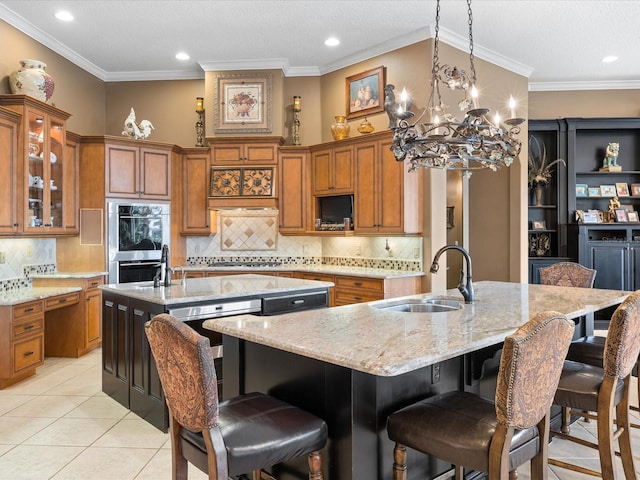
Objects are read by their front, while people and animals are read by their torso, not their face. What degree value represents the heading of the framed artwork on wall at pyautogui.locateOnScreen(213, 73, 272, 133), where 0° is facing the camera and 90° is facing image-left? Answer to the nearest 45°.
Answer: approximately 0°

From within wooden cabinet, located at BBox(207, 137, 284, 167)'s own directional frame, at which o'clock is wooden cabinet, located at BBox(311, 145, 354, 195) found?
wooden cabinet, located at BBox(311, 145, 354, 195) is roughly at 10 o'clock from wooden cabinet, located at BBox(207, 137, 284, 167).

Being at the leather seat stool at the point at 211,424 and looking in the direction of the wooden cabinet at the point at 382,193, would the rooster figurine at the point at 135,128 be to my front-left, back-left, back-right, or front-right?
front-left

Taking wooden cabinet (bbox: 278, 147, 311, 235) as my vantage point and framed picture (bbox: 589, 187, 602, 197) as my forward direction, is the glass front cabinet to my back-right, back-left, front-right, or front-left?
back-right

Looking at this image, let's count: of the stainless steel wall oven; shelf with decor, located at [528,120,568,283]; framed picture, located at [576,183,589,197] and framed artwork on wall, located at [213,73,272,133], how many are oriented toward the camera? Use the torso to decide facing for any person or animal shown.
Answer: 4

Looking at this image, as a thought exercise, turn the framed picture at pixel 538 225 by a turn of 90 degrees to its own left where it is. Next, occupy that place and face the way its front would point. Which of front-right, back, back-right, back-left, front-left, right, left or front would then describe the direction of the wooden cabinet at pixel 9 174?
back-right

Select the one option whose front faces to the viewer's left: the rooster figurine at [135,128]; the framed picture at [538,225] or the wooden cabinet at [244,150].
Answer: the rooster figurine

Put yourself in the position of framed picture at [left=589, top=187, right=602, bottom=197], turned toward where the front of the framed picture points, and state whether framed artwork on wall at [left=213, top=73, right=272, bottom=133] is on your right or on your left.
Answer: on your right

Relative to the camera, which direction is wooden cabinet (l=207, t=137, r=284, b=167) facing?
toward the camera

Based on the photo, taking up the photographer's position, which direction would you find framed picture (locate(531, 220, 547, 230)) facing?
facing the viewer

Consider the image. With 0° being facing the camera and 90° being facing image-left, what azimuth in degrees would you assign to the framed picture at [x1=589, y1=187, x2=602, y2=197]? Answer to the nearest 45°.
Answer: approximately 0°

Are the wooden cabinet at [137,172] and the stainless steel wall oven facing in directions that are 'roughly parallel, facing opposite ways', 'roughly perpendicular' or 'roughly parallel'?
roughly parallel
